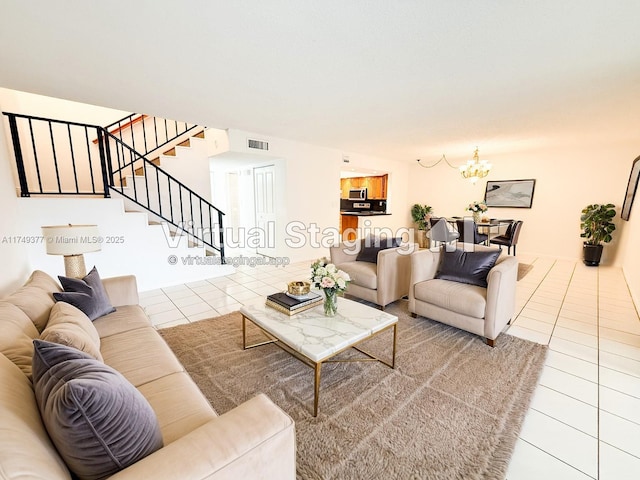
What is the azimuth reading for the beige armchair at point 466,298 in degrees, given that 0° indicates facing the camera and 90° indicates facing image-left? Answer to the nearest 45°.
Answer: approximately 45°

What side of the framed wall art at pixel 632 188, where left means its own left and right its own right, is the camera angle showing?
left

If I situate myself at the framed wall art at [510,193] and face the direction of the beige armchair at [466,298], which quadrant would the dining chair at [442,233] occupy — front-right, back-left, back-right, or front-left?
front-right

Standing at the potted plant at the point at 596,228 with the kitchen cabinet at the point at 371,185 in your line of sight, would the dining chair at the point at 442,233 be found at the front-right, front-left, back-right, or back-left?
front-left

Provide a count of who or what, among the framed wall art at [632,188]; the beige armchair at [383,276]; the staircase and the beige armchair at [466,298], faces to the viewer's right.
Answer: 1

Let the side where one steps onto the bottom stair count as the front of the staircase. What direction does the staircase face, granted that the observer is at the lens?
facing to the right of the viewer

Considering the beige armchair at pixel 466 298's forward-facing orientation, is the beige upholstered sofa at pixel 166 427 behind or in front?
in front

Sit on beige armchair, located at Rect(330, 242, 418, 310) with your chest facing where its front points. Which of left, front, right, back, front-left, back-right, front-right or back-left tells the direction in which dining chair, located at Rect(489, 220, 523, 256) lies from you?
back

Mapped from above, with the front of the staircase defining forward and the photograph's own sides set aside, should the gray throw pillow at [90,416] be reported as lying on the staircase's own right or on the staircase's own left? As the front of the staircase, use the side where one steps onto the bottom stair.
on the staircase's own right

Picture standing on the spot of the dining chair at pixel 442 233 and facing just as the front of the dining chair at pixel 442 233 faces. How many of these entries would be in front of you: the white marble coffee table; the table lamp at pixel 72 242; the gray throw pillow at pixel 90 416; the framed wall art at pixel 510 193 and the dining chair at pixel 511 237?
2

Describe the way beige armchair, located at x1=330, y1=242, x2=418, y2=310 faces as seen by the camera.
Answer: facing the viewer and to the left of the viewer

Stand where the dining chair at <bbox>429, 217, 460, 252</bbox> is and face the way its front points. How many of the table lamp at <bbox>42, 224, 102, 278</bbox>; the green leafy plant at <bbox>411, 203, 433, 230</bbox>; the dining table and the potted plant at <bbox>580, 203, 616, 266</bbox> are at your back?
1

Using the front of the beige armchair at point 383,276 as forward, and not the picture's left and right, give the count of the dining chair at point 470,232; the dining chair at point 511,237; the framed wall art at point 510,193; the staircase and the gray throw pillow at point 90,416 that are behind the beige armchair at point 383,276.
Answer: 3

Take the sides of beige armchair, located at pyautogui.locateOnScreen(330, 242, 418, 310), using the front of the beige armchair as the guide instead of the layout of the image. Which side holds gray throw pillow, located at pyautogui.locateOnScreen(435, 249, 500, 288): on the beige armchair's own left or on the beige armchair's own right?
on the beige armchair's own left

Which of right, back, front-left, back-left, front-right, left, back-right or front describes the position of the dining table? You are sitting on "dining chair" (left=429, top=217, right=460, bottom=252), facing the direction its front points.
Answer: front

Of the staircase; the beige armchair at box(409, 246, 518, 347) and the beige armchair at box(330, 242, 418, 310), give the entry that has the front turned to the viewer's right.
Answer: the staircase

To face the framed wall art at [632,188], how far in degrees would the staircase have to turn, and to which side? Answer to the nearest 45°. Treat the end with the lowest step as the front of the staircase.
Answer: approximately 45° to its right

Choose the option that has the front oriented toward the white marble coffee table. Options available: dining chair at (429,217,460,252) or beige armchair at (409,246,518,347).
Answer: the beige armchair

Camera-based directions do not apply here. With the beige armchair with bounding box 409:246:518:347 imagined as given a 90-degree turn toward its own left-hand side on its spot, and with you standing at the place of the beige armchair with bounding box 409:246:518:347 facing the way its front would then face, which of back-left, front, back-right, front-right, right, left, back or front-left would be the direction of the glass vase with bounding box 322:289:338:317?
right

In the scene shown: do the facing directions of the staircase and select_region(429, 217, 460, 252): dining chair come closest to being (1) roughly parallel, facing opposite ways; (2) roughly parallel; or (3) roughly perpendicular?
roughly parallel

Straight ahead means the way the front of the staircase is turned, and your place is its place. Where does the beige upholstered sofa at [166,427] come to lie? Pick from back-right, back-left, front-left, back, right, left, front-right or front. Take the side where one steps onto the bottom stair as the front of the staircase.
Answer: right

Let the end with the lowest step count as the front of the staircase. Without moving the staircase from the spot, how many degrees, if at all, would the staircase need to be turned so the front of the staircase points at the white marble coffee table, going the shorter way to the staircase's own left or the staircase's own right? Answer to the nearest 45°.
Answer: approximately 90° to the staircase's own right
